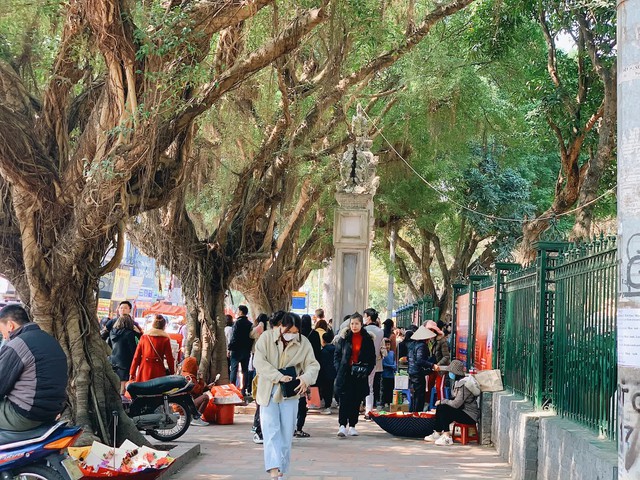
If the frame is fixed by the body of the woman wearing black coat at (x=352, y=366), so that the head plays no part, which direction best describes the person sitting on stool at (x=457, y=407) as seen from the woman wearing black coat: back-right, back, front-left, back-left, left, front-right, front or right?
left

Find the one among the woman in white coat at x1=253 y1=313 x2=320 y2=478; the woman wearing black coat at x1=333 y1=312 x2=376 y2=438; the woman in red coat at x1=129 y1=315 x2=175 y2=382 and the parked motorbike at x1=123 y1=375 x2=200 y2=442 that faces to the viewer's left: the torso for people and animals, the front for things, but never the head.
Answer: the parked motorbike

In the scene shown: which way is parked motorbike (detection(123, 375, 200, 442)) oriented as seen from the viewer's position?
to the viewer's left

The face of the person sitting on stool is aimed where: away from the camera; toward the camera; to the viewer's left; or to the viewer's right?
to the viewer's left

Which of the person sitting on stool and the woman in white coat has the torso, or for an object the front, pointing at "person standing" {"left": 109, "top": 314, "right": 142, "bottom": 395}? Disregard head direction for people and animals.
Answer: the person sitting on stool

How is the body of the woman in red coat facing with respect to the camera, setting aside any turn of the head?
away from the camera

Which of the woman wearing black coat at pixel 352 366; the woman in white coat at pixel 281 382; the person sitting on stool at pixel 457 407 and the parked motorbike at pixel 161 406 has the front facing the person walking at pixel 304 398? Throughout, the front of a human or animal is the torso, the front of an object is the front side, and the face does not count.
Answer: the person sitting on stool

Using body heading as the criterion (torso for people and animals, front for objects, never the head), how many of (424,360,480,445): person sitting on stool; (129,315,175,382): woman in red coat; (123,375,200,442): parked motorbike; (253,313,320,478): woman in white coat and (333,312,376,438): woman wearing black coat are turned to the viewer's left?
2

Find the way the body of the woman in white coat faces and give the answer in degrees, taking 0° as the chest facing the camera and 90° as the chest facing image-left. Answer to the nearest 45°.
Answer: approximately 0°

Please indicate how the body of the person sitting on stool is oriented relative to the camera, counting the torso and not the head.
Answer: to the viewer's left

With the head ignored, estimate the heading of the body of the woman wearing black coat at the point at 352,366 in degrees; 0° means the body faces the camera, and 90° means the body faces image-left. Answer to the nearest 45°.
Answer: approximately 0°

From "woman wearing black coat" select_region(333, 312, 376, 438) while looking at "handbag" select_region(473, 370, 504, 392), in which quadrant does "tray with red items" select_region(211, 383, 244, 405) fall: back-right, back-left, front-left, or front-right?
back-left
